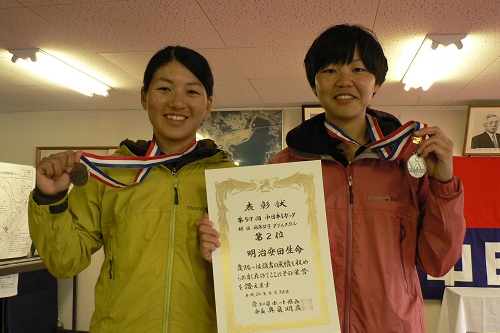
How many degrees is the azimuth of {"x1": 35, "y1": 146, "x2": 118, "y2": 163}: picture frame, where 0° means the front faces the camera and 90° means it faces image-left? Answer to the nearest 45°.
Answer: approximately 0°

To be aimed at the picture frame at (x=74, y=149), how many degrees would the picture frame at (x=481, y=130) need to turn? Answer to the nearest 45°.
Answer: approximately 90° to its right

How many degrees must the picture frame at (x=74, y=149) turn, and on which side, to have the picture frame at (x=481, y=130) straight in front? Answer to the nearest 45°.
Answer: approximately 45° to its left

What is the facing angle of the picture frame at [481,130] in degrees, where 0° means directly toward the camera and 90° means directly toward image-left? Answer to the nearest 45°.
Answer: approximately 0°

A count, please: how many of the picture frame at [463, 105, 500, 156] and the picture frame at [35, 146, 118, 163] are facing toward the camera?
2
